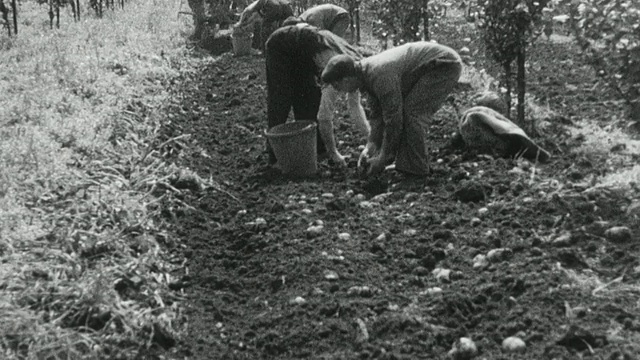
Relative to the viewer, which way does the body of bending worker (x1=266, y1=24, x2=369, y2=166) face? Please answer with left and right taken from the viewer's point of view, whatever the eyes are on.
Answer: facing to the right of the viewer

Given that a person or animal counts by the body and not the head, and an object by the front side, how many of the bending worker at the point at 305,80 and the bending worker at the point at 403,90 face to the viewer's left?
1

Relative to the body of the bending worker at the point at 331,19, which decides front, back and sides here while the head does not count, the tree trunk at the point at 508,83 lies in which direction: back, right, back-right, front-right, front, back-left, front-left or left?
back-left

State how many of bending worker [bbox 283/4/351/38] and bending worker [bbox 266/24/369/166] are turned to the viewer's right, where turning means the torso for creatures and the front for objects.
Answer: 1

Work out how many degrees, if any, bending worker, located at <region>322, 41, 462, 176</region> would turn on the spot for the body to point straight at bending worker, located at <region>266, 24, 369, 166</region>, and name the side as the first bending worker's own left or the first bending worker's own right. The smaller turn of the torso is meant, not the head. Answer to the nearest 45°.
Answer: approximately 45° to the first bending worker's own right

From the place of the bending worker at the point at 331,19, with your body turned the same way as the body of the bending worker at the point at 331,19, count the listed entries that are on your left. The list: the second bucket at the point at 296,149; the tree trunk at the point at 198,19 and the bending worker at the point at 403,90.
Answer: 2

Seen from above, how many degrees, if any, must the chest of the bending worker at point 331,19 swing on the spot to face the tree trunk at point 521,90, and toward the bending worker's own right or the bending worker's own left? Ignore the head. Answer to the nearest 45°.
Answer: approximately 135° to the bending worker's own left

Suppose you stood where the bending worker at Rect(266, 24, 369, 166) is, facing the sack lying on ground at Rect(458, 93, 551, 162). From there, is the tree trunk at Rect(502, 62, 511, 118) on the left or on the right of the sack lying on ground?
left

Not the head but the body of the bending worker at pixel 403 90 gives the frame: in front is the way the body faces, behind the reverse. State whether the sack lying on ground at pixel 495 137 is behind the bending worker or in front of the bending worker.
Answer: behind

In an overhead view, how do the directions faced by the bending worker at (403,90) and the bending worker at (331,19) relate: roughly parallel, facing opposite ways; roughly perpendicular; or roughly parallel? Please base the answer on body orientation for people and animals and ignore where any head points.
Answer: roughly parallel

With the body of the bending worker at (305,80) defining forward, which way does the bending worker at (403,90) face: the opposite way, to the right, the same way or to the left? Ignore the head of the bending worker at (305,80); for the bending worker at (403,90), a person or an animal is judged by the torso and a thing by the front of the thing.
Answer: the opposite way

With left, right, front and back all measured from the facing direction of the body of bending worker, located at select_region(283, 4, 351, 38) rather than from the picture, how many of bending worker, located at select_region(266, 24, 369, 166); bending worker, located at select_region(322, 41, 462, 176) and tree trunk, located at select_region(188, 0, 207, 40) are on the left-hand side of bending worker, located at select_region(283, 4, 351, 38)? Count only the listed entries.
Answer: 2

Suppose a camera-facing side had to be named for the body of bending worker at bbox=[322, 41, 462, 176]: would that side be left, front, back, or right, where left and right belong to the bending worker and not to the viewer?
left
